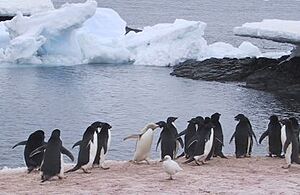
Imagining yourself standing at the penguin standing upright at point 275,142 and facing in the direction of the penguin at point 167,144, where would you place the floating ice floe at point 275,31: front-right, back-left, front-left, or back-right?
back-right

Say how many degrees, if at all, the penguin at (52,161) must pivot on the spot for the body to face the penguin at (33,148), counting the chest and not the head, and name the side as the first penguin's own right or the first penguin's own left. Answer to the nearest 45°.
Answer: approximately 45° to the first penguin's own left

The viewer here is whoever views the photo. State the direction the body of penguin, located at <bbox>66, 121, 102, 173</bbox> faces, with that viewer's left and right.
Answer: facing to the right of the viewer

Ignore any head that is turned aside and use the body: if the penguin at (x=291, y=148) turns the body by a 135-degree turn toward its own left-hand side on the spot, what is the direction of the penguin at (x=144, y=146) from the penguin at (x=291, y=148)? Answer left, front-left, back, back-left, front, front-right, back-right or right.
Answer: back-right

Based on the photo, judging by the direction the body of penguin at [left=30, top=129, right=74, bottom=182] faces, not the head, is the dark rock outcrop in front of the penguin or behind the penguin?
in front
